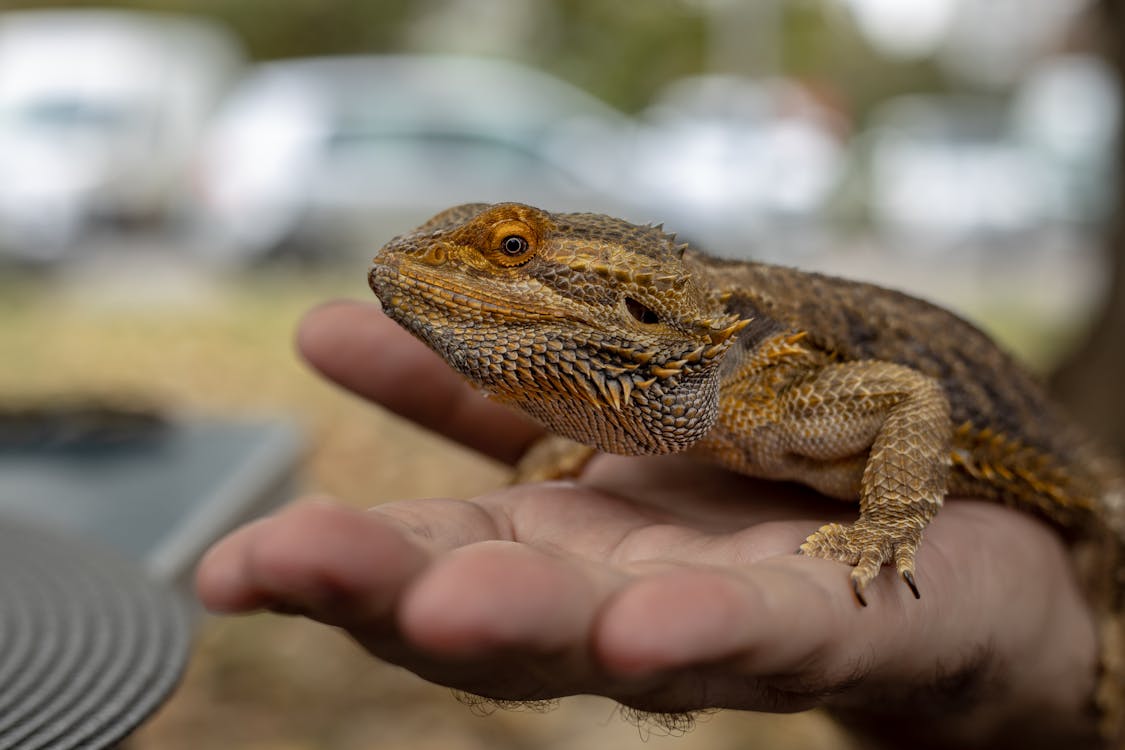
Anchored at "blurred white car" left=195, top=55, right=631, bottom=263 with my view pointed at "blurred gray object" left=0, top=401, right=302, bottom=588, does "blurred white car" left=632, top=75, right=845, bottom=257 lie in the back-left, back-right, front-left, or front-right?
back-left
